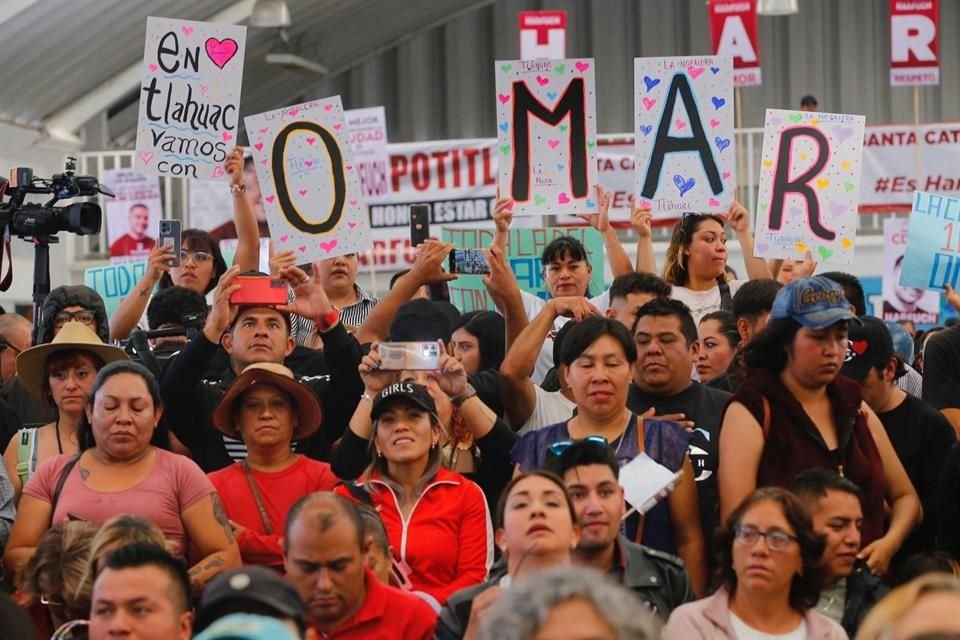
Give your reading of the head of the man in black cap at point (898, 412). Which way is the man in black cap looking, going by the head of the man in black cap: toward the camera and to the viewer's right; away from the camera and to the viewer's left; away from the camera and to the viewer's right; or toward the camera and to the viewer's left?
toward the camera and to the viewer's left

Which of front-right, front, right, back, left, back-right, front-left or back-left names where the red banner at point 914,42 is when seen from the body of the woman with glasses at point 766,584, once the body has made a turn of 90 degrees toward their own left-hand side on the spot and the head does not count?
left

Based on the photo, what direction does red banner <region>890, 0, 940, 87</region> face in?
toward the camera

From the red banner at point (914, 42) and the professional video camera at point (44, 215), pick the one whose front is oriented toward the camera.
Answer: the red banner

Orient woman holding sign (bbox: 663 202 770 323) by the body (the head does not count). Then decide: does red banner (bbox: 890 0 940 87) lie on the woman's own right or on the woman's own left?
on the woman's own left

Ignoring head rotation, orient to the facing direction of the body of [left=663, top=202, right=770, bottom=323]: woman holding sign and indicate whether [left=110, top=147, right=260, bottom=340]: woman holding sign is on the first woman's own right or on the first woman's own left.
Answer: on the first woman's own right

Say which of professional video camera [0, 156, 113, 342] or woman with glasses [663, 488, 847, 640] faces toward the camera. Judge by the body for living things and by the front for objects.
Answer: the woman with glasses

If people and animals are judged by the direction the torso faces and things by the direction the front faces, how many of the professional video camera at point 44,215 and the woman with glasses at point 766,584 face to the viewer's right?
1

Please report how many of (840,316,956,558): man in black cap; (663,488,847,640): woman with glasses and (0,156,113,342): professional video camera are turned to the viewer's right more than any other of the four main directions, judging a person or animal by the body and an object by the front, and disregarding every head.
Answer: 1

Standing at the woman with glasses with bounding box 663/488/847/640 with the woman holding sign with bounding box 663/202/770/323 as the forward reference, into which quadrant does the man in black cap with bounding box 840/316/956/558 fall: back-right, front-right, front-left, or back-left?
front-right

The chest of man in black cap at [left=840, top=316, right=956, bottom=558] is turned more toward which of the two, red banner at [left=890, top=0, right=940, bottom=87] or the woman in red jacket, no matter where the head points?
the woman in red jacket

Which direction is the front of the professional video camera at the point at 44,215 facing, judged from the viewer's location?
facing to the right of the viewer

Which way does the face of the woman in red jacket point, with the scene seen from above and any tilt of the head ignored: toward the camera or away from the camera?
toward the camera

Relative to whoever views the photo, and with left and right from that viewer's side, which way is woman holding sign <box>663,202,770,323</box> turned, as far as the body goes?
facing the viewer and to the right of the viewer

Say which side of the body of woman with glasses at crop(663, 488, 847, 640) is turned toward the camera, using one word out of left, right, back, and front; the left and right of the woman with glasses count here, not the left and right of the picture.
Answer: front

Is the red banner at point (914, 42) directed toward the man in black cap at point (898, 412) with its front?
yes

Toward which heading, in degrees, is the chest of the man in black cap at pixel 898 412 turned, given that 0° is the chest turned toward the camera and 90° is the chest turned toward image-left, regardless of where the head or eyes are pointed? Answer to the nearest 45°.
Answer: approximately 45°

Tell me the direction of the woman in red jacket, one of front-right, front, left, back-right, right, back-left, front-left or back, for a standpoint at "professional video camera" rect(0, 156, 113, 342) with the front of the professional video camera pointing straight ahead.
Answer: front-right
